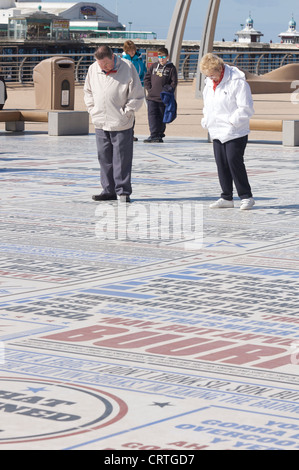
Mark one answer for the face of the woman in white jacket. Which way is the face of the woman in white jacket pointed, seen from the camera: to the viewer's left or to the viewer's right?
to the viewer's left

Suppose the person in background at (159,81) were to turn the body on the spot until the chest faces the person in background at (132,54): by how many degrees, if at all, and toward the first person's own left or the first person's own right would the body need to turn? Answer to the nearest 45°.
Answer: approximately 90° to the first person's own right

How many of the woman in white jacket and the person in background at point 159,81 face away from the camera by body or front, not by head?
0

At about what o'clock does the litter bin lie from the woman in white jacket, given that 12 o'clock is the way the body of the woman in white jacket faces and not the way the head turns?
The litter bin is roughly at 4 o'clock from the woman in white jacket.

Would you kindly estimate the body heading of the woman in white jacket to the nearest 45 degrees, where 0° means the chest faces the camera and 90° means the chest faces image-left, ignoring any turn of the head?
approximately 45°

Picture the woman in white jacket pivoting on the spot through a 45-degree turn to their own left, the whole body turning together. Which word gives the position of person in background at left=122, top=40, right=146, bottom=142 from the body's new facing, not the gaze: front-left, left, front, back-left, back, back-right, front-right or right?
back

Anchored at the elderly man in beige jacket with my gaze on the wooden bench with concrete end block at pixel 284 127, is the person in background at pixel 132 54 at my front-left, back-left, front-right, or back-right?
front-left

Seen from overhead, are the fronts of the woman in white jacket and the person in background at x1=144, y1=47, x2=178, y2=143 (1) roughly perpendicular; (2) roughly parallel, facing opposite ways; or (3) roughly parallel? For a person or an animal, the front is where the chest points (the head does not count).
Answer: roughly parallel

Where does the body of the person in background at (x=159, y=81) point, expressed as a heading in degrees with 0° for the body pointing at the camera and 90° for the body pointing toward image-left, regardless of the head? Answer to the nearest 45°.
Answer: approximately 45°

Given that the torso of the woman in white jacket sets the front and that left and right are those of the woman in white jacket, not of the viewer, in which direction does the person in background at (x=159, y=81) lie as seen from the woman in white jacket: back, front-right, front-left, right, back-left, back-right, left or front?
back-right

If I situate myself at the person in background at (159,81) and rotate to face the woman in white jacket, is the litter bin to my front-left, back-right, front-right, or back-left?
back-right
